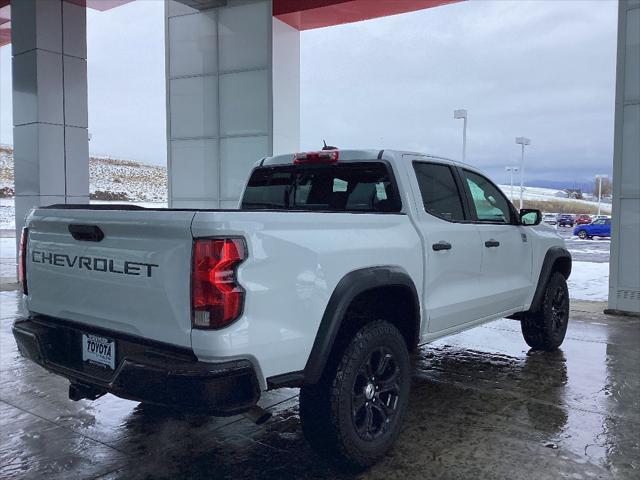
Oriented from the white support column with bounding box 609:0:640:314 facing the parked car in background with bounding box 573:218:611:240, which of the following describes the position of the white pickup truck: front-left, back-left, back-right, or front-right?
back-left

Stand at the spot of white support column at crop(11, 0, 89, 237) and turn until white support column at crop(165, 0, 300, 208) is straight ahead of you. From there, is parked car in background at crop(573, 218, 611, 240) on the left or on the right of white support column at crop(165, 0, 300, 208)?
left

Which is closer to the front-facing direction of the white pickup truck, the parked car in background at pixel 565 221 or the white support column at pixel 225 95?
the parked car in background

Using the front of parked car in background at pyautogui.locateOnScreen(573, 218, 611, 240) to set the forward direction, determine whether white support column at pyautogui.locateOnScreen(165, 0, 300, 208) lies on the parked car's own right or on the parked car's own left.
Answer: on the parked car's own left

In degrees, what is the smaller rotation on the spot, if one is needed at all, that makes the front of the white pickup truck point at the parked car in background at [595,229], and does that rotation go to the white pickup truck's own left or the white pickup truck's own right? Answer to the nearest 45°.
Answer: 0° — it already faces it

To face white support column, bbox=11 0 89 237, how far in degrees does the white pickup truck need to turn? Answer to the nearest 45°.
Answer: approximately 90° to its left

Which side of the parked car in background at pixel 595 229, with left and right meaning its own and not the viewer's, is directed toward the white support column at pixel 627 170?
left

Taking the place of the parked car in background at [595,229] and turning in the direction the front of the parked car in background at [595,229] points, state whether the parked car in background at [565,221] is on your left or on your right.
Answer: on your right

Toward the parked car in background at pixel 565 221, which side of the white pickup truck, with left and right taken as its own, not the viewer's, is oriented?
front

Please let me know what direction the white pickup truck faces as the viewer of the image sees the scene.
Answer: facing away from the viewer and to the right of the viewer

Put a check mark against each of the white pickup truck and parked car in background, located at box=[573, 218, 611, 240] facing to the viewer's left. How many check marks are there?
1

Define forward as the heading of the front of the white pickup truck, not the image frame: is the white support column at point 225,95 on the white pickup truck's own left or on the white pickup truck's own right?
on the white pickup truck's own left

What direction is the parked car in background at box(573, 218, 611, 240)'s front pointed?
to the viewer's left
